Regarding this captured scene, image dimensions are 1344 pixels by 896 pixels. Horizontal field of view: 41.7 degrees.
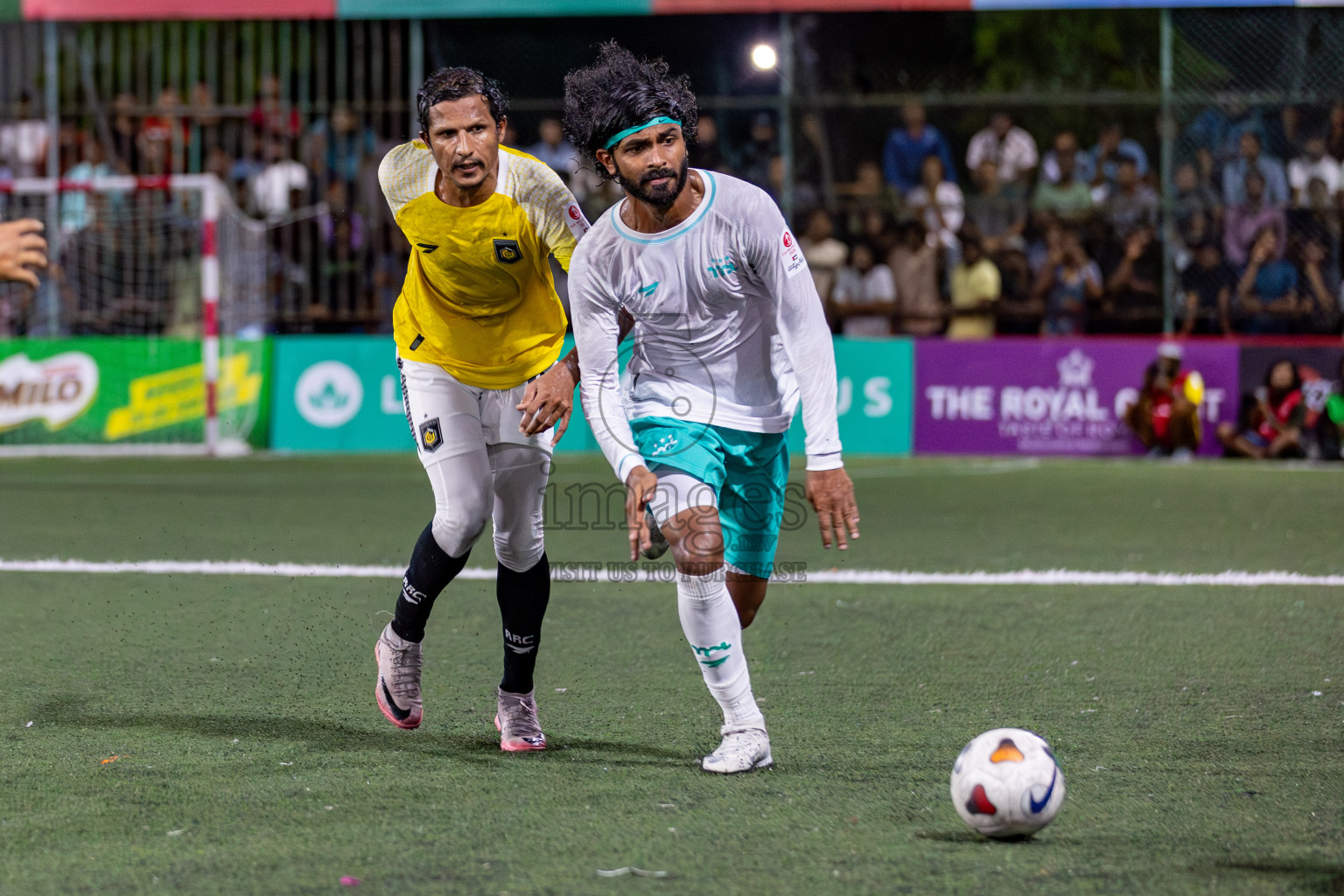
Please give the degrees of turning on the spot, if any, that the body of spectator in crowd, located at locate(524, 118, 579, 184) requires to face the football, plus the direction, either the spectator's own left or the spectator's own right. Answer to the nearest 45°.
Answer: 0° — they already face it

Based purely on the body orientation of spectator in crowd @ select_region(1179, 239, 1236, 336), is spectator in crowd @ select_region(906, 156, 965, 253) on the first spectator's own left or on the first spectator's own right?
on the first spectator's own right

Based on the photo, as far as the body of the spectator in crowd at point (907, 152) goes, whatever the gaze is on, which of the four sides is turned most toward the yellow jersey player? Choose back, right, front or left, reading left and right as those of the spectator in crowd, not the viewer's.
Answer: front

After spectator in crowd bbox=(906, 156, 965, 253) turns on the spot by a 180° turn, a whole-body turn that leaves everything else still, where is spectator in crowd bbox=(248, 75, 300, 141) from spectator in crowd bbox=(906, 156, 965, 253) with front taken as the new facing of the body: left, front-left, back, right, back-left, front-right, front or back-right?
left

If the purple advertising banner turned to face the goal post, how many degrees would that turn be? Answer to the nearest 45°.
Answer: approximately 90° to its right
